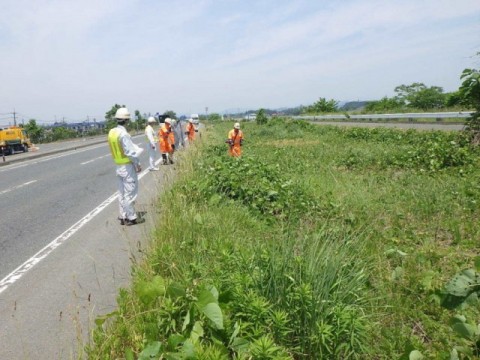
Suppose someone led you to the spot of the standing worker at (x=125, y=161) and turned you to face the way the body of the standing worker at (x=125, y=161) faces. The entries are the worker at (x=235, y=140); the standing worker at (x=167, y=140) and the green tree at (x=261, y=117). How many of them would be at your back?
0

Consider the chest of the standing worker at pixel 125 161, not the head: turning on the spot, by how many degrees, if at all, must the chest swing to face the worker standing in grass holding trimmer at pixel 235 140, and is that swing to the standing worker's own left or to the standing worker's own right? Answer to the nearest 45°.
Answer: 0° — they already face them

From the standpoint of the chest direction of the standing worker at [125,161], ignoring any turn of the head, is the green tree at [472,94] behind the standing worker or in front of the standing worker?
in front

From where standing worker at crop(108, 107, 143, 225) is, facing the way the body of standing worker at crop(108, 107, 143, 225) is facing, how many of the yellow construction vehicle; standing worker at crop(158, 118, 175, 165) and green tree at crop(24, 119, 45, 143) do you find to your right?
0

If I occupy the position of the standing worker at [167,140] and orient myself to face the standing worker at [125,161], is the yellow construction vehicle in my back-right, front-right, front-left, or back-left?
back-right

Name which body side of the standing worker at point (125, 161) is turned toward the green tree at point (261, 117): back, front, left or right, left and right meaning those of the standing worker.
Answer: front

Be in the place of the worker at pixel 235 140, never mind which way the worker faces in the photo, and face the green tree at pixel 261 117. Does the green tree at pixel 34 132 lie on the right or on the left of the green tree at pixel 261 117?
left

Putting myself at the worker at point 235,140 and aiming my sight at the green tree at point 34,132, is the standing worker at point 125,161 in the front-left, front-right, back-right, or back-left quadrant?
back-left

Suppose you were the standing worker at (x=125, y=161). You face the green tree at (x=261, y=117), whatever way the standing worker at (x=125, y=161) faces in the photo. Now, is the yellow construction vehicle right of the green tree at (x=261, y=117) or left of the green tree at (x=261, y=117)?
left

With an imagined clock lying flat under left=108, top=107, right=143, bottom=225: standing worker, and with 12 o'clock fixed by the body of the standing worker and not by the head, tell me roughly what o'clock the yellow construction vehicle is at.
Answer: The yellow construction vehicle is roughly at 10 o'clock from the standing worker.

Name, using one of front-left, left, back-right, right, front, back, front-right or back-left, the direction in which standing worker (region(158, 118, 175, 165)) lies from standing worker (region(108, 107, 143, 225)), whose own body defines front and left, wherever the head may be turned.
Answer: front-left

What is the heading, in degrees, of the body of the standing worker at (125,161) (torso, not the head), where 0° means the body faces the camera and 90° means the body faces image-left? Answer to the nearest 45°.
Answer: approximately 225°
